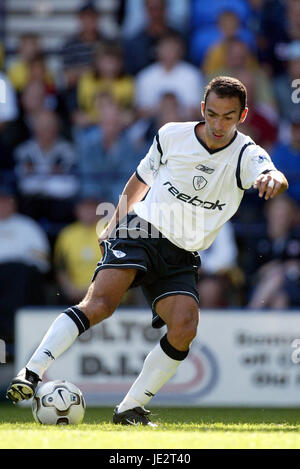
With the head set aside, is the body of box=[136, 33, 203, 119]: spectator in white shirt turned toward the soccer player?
yes

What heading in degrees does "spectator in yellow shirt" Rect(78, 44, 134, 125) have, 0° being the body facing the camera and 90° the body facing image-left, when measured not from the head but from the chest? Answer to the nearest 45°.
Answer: approximately 0°

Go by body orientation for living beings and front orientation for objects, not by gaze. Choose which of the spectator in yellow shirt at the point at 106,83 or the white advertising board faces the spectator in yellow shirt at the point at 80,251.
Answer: the spectator in yellow shirt at the point at 106,83

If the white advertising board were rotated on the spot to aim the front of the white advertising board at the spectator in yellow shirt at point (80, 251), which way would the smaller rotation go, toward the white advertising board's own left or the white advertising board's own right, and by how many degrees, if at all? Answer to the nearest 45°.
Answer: approximately 135° to the white advertising board's own right

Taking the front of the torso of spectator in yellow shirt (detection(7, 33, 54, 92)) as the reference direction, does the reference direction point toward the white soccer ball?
yes

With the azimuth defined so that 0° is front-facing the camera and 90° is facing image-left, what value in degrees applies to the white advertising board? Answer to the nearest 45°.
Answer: approximately 0°
